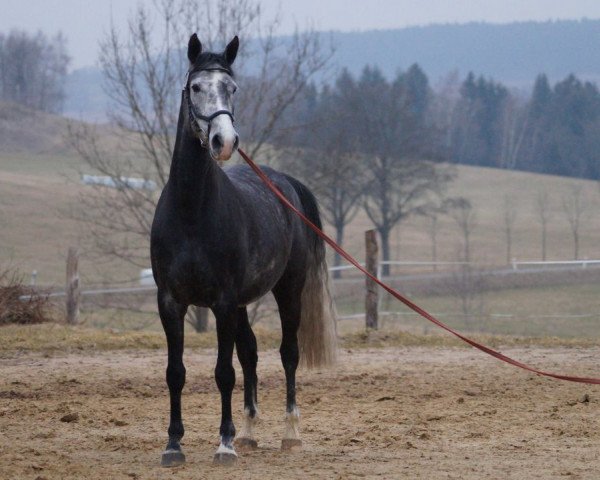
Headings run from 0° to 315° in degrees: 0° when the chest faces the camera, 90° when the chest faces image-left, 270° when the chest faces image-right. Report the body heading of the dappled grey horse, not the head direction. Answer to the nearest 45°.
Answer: approximately 45°

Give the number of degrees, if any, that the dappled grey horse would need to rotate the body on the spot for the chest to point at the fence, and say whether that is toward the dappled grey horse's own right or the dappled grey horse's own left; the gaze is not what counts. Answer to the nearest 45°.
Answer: approximately 135° to the dappled grey horse's own right

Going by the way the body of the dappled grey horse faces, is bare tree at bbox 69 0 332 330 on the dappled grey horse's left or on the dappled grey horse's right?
on the dappled grey horse's right

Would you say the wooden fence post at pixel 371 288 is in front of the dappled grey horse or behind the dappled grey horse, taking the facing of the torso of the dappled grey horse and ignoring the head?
behind

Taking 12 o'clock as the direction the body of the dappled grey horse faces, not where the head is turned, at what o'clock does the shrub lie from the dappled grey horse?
The shrub is roughly at 4 o'clock from the dappled grey horse.

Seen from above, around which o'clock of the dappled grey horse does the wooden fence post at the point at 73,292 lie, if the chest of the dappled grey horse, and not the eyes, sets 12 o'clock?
The wooden fence post is roughly at 4 o'clock from the dappled grey horse.
